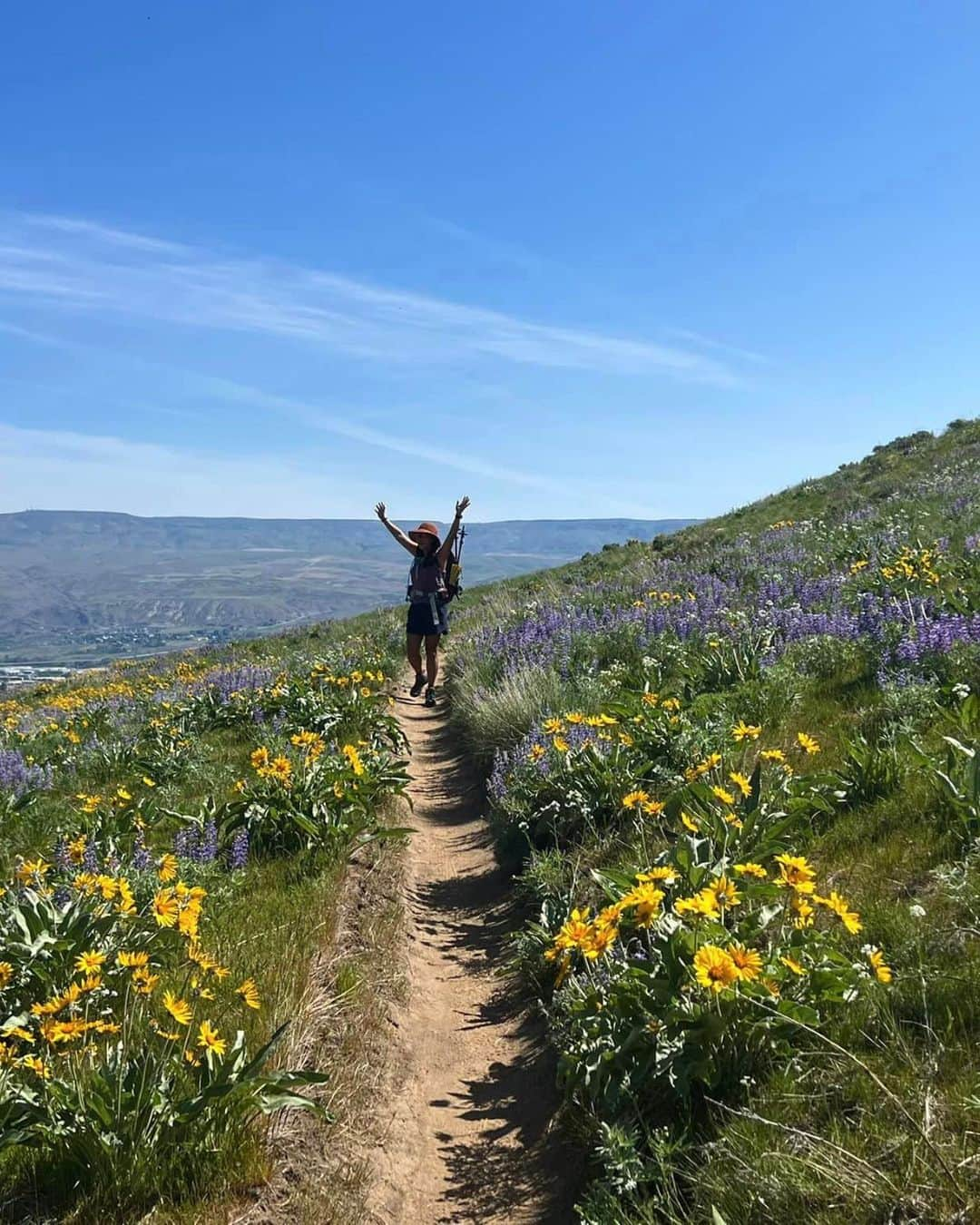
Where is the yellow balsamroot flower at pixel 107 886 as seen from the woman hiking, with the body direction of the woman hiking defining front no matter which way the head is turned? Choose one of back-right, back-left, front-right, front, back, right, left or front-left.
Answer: front-left

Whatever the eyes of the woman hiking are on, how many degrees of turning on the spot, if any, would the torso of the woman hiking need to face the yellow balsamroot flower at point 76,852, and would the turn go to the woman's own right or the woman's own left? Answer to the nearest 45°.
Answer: approximately 45° to the woman's own left

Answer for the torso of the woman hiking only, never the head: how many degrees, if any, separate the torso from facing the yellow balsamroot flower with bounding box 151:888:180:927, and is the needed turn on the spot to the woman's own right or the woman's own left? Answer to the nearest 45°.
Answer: approximately 45° to the woman's own left

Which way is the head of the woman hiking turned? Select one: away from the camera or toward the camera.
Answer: toward the camera

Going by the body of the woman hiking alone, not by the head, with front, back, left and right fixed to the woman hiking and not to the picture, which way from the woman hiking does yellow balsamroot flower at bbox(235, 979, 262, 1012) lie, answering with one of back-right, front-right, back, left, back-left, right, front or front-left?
front-left

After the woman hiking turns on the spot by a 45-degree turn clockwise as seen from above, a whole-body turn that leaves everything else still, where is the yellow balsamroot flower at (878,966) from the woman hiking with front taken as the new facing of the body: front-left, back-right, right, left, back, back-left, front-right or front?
left

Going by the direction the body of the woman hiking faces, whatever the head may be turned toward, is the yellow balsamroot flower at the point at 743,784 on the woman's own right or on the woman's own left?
on the woman's own left

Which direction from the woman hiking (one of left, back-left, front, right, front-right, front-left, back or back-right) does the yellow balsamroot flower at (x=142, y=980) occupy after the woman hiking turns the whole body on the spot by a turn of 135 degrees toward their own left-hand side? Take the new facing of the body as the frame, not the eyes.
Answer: right

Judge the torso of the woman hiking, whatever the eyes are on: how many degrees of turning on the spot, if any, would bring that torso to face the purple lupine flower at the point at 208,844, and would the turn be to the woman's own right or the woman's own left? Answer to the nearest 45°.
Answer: approximately 45° to the woman's own left

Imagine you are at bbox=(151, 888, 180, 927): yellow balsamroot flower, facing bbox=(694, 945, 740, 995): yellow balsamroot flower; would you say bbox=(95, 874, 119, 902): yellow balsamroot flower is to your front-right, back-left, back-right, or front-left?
back-left

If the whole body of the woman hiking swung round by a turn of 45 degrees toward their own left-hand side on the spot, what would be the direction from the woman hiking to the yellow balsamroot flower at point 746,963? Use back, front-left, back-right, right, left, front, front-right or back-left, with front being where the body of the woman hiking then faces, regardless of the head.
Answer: front

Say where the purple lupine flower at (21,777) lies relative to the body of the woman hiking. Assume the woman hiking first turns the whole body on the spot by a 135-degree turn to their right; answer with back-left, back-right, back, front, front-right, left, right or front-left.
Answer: back-left

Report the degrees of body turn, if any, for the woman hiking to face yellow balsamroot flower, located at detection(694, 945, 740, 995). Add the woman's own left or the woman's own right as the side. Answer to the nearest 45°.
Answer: approximately 45° to the woman's own left

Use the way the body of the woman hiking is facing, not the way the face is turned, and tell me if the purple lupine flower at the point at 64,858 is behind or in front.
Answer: in front

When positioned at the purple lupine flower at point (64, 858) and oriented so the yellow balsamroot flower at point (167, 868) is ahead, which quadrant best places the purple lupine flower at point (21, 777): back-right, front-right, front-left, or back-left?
back-left

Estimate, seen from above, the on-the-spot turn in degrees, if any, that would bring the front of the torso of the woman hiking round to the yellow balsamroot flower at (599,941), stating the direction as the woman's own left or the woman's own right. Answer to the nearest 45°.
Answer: approximately 45° to the woman's own left

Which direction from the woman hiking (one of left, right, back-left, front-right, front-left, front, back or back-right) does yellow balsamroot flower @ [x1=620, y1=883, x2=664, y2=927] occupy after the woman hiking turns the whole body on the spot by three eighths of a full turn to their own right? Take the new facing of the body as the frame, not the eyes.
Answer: back

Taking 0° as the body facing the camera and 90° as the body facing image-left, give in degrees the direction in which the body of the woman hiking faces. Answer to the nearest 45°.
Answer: approximately 45°
